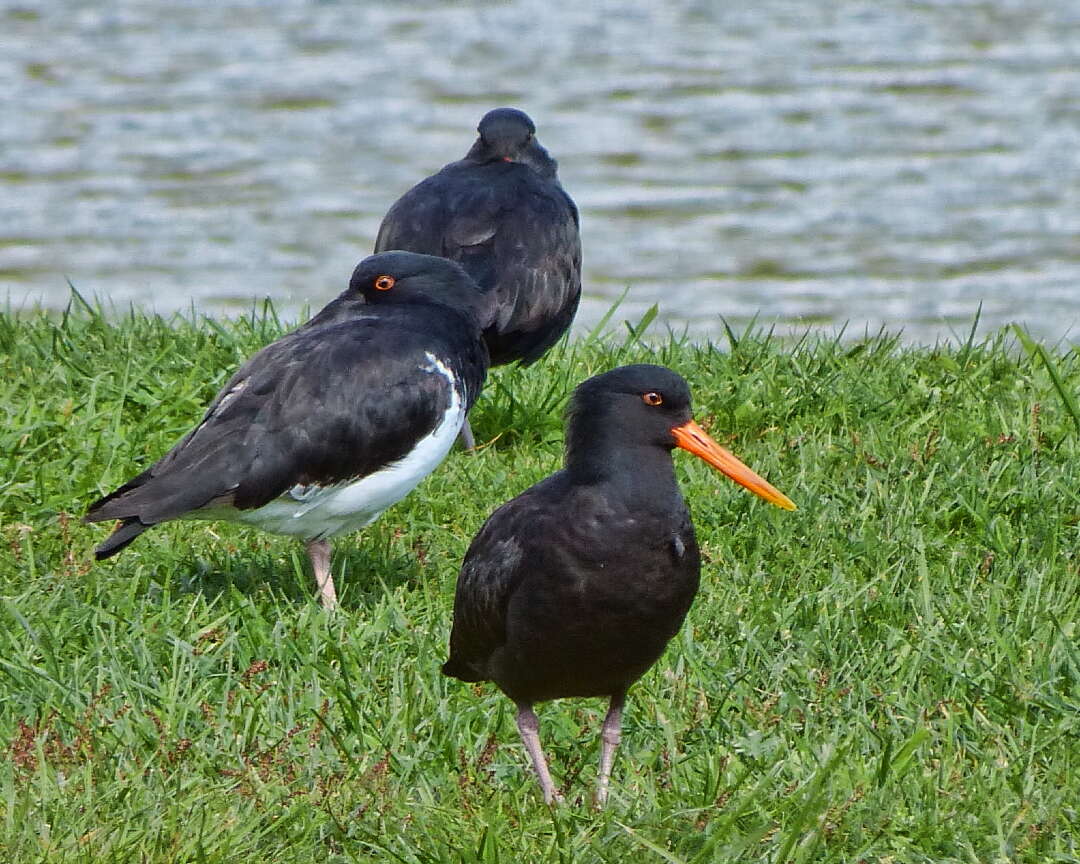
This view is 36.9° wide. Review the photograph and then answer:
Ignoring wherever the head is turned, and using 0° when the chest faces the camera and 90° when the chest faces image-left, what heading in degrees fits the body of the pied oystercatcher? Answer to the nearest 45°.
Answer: approximately 270°

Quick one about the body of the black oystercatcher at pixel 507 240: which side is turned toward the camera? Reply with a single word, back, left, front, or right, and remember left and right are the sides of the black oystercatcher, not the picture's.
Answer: back

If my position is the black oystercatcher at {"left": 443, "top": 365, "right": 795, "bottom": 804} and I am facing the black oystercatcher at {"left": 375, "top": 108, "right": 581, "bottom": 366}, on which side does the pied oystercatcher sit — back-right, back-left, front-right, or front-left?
front-left

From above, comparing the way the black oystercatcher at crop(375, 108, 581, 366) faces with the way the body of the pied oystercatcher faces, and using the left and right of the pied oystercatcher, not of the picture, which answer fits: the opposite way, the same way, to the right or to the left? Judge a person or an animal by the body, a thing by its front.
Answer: to the left

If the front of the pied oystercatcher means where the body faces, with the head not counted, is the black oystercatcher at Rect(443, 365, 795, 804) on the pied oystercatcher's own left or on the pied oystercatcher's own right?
on the pied oystercatcher's own right

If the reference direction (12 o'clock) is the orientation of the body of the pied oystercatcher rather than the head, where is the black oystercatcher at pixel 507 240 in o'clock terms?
The black oystercatcher is roughly at 10 o'clock from the pied oystercatcher.

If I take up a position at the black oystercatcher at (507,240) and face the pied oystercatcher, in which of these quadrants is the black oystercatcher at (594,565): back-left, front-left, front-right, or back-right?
front-left

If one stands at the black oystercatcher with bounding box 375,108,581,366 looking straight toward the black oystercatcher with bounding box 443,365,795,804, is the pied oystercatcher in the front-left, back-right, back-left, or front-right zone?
front-right

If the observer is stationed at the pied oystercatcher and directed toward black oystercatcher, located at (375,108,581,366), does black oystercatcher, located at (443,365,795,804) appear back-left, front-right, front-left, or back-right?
back-right

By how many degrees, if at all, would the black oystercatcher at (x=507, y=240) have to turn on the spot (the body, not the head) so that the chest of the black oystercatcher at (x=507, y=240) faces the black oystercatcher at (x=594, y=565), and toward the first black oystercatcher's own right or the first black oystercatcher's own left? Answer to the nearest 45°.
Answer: approximately 180°

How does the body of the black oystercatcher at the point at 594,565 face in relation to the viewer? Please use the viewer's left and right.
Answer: facing the viewer and to the right of the viewer

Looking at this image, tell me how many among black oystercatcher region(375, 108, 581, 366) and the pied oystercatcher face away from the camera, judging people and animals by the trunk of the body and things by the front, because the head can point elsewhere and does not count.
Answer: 1
